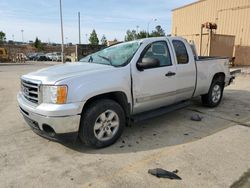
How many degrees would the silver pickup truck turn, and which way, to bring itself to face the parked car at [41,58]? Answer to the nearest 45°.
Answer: approximately 135° to its right

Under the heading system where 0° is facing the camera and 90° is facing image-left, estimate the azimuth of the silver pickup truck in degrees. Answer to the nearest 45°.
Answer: approximately 45°

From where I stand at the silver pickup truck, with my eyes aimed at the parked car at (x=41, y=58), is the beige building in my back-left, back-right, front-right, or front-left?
front-right

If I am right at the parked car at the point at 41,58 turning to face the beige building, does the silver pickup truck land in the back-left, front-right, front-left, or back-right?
front-right

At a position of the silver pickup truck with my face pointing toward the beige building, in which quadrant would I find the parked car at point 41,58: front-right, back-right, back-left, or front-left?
front-left

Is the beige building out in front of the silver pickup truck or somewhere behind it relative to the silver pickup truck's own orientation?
behind
